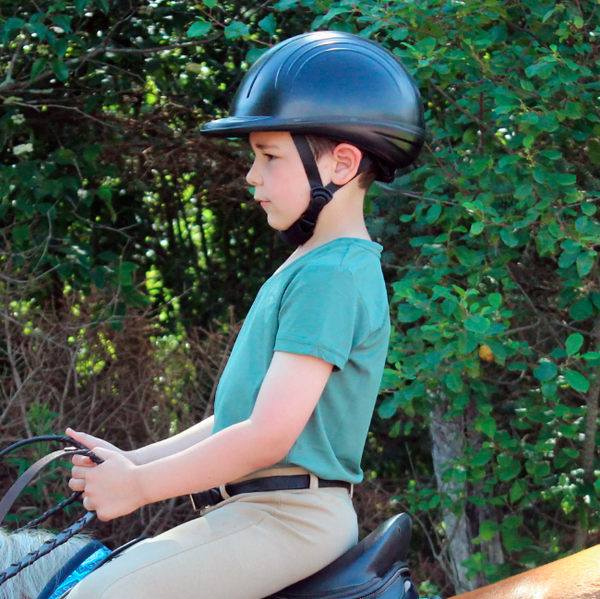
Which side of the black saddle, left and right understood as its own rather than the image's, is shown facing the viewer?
left

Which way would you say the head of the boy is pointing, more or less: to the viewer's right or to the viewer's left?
to the viewer's left

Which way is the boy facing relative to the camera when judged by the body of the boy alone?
to the viewer's left
